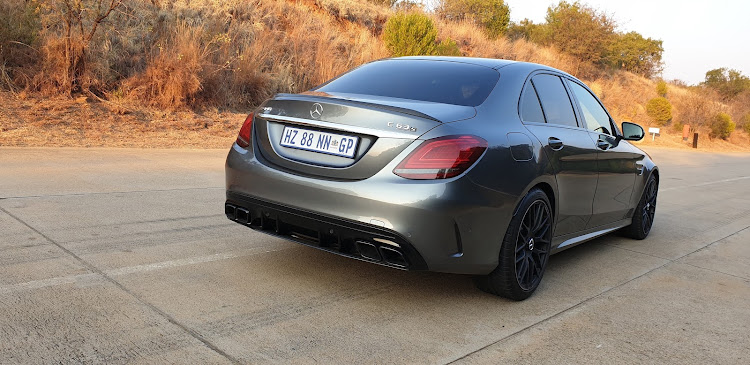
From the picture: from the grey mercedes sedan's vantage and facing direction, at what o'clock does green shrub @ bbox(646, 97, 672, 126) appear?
The green shrub is roughly at 11 o'clock from the grey mercedes sedan.

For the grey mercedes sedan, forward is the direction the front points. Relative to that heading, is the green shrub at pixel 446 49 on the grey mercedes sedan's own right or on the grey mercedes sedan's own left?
on the grey mercedes sedan's own left

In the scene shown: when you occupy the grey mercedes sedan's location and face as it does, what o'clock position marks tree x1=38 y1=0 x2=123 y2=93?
The tree is roughly at 9 o'clock from the grey mercedes sedan.

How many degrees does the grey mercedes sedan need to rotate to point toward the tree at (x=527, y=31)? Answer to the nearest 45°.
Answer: approximately 45° to its left

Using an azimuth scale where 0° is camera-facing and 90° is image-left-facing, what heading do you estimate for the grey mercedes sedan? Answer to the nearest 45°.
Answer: approximately 225°

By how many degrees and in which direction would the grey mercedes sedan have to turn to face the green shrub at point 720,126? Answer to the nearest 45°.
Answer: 0° — it already faces it

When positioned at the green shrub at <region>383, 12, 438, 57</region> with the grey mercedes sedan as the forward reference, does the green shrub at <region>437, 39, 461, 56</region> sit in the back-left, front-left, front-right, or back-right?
back-left

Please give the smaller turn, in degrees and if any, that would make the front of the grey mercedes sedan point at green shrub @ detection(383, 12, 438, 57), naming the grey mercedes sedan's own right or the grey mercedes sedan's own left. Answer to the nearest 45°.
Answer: approximately 45° to the grey mercedes sedan's own left

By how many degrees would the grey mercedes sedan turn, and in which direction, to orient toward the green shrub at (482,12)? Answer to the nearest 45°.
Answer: approximately 45° to its left

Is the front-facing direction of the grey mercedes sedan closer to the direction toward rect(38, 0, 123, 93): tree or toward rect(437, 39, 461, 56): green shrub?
the green shrub
